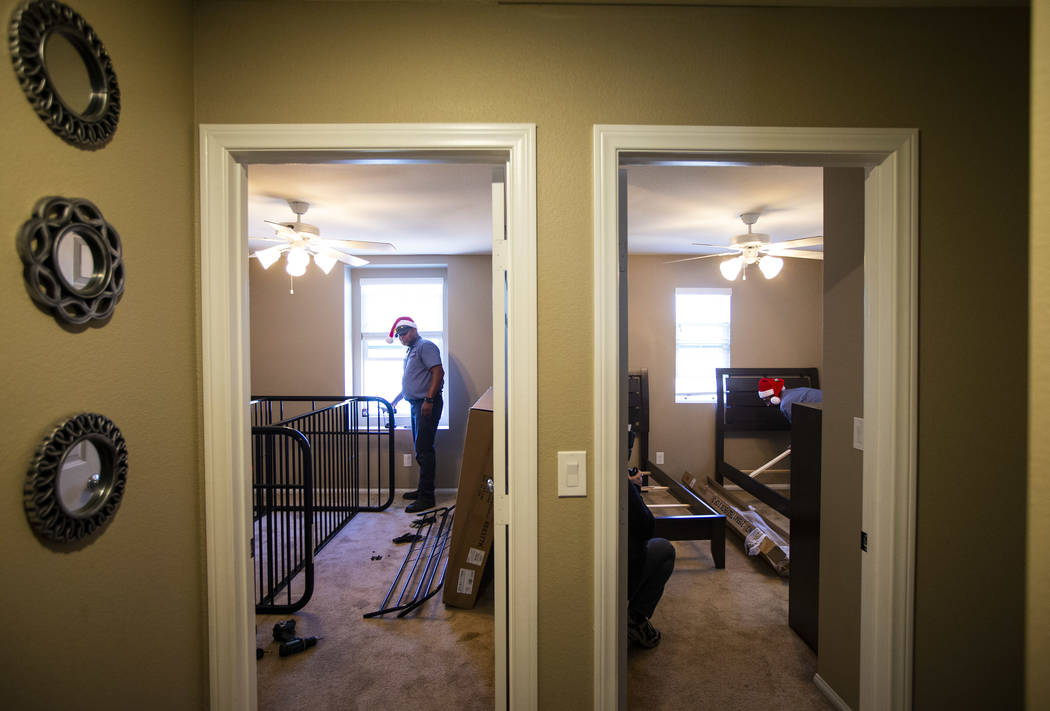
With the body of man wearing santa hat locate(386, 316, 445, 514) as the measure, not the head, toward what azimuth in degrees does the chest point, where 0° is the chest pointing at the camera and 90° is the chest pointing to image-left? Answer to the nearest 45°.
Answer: approximately 90°

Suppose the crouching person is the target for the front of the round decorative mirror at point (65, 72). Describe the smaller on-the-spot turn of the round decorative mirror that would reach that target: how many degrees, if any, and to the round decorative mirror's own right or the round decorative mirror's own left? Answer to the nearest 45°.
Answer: approximately 45° to the round decorative mirror's own left

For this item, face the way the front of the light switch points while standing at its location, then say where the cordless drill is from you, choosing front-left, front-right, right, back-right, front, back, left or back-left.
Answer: back-right

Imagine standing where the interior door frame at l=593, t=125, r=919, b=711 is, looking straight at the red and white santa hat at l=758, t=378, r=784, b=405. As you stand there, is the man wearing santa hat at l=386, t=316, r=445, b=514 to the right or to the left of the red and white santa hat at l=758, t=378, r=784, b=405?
left

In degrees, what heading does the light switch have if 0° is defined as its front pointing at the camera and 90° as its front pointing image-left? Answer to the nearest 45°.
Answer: approximately 0°

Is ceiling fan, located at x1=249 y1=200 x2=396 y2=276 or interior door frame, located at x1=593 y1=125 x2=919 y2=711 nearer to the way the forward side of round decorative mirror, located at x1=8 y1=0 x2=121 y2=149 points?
the interior door frame

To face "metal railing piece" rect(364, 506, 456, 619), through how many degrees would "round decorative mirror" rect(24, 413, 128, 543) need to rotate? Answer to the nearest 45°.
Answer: approximately 90° to its left

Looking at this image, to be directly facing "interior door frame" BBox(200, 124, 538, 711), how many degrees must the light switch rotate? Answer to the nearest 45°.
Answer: approximately 90° to its right

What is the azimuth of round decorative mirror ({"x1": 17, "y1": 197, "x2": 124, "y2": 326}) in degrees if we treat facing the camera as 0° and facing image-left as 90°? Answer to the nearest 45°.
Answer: approximately 315°

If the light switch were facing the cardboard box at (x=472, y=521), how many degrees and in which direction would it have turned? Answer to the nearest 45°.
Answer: approximately 180°
